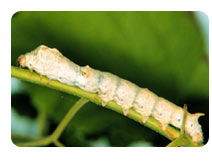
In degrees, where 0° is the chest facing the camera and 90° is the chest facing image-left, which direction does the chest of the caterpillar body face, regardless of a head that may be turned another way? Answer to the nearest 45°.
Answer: approximately 90°
